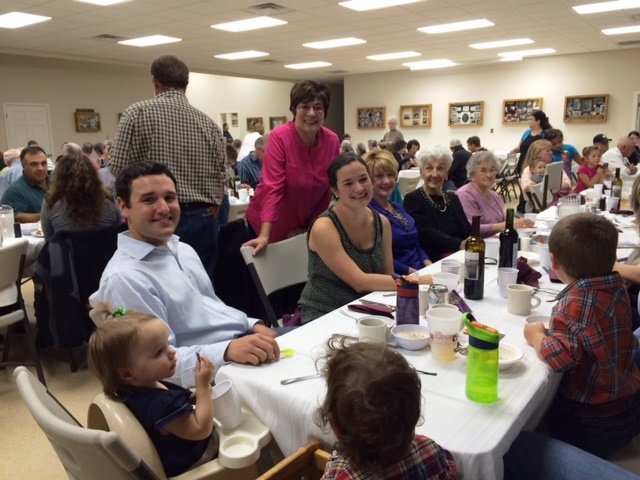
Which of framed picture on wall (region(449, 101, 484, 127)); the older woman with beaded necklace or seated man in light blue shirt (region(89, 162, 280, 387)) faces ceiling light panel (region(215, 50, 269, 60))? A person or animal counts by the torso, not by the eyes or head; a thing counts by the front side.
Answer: the framed picture on wall

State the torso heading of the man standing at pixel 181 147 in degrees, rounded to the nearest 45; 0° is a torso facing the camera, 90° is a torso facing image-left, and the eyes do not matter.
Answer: approximately 180°

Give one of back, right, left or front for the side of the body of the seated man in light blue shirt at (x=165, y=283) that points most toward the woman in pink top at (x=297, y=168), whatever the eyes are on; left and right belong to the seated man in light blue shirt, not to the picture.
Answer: left

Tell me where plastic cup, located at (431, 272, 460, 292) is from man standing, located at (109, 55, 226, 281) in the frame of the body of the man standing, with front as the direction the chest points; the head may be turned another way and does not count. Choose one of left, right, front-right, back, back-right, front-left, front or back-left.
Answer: back-right

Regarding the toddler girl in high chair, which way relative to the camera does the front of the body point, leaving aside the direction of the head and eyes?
to the viewer's right
